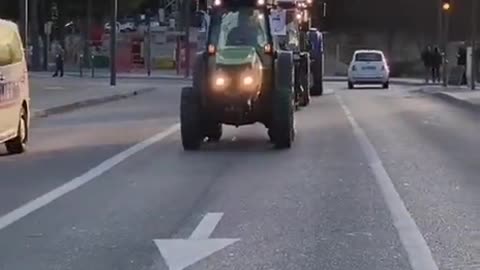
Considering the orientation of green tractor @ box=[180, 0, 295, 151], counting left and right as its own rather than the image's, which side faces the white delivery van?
right

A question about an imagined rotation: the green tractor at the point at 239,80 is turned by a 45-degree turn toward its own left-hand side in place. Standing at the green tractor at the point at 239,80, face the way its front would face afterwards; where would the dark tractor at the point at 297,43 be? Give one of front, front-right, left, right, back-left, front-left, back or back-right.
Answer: back-left

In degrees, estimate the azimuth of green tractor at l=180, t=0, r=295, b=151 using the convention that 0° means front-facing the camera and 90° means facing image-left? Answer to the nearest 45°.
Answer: approximately 0°

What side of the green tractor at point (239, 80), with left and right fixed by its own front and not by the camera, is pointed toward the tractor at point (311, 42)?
back
